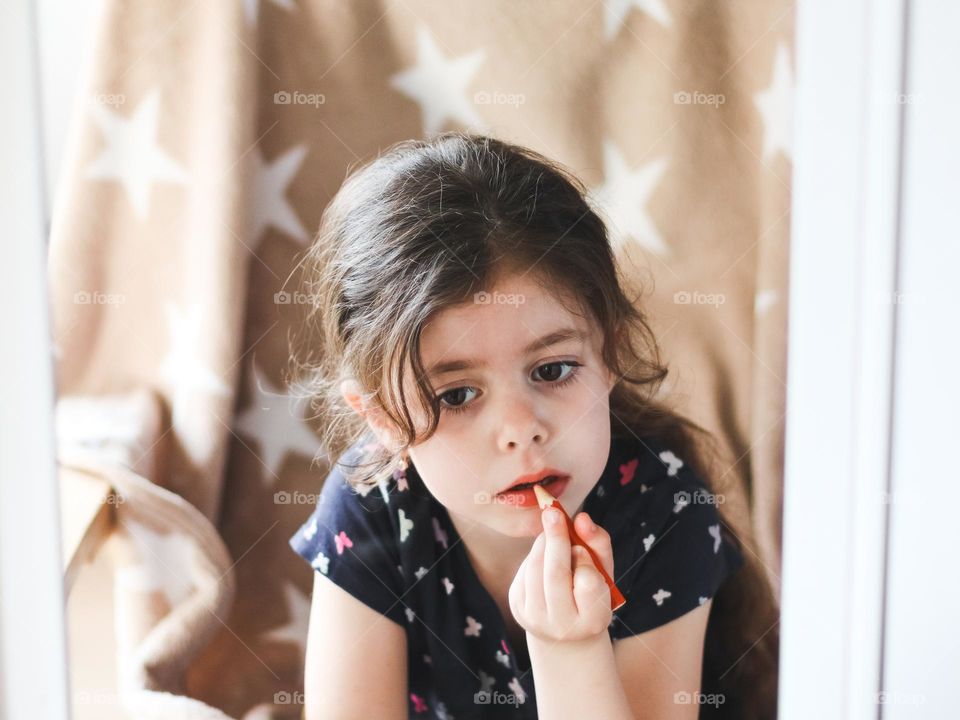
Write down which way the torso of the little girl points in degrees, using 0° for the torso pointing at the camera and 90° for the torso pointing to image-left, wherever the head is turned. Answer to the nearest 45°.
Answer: approximately 0°
